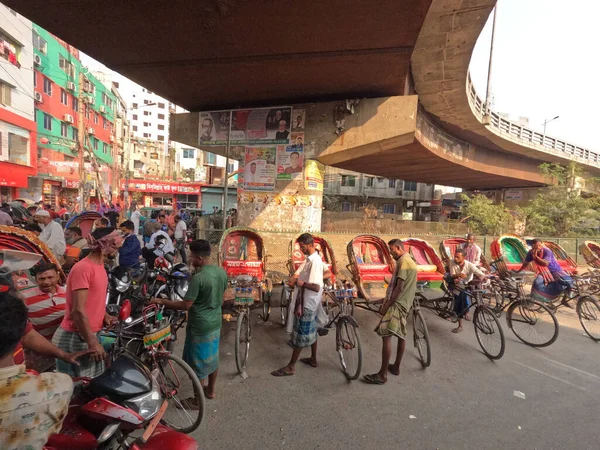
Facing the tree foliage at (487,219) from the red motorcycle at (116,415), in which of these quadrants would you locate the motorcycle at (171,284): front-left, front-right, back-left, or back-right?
front-left

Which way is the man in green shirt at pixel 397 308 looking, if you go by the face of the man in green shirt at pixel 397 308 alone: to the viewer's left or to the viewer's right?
to the viewer's left

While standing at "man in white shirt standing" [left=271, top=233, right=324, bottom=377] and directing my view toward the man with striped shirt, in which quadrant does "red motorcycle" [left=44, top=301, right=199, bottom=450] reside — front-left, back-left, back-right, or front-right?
front-left

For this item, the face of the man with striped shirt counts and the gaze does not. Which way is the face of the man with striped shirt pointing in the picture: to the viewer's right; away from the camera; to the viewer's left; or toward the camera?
toward the camera

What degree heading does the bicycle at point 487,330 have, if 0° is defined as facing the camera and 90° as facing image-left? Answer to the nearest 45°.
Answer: approximately 315°

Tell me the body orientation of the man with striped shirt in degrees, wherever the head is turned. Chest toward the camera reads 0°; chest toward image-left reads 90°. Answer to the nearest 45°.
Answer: approximately 315°

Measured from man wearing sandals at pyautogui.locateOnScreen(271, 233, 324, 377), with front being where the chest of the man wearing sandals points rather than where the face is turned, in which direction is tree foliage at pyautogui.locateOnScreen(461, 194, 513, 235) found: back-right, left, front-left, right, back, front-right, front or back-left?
back-right

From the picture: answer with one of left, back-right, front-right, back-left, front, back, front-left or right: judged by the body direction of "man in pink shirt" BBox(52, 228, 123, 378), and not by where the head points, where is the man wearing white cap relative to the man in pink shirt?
left

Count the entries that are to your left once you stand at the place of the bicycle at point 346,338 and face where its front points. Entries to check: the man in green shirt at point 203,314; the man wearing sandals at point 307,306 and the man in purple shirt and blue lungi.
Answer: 1

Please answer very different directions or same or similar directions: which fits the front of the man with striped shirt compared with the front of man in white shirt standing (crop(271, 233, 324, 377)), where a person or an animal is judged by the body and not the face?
very different directions

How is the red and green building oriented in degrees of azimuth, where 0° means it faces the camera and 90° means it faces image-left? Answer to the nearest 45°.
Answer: approximately 315°

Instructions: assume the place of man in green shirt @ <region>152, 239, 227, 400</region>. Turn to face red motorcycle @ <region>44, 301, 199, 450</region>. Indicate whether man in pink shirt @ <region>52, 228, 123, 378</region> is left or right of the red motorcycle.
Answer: right

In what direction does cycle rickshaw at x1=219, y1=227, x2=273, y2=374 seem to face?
toward the camera

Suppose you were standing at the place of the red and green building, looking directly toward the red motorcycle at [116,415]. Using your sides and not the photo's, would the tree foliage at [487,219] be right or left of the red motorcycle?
left

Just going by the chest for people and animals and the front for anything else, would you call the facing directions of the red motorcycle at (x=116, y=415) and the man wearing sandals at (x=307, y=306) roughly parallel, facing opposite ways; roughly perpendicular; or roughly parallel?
roughly parallel, facing opposite ways
